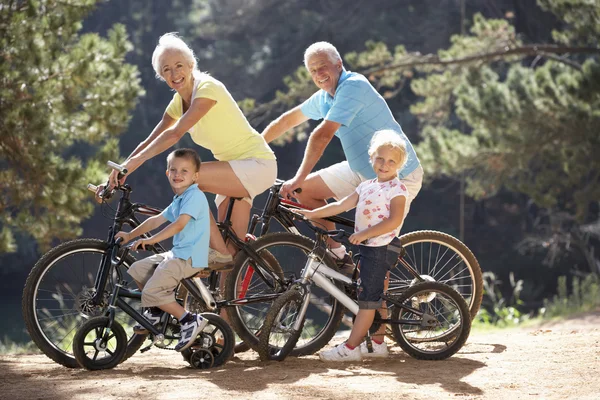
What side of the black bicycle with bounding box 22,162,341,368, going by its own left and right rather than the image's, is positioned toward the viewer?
left

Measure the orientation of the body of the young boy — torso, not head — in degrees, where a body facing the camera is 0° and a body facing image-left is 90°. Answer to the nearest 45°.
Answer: approximately 45°

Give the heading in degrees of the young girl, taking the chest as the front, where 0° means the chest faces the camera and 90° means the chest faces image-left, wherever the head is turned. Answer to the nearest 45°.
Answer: approximately 45°

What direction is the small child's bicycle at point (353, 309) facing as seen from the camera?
to the viewer's left

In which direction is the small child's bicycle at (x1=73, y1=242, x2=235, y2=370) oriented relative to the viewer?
to the viewer's left

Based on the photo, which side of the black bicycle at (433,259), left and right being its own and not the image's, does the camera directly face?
left

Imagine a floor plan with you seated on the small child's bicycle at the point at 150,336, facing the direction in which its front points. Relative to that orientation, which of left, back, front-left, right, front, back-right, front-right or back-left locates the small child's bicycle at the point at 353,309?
back

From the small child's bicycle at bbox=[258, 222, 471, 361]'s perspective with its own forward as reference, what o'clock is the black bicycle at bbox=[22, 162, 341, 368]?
The black bicycle is roughly at 12 o'clock from the small child's bicycle.
